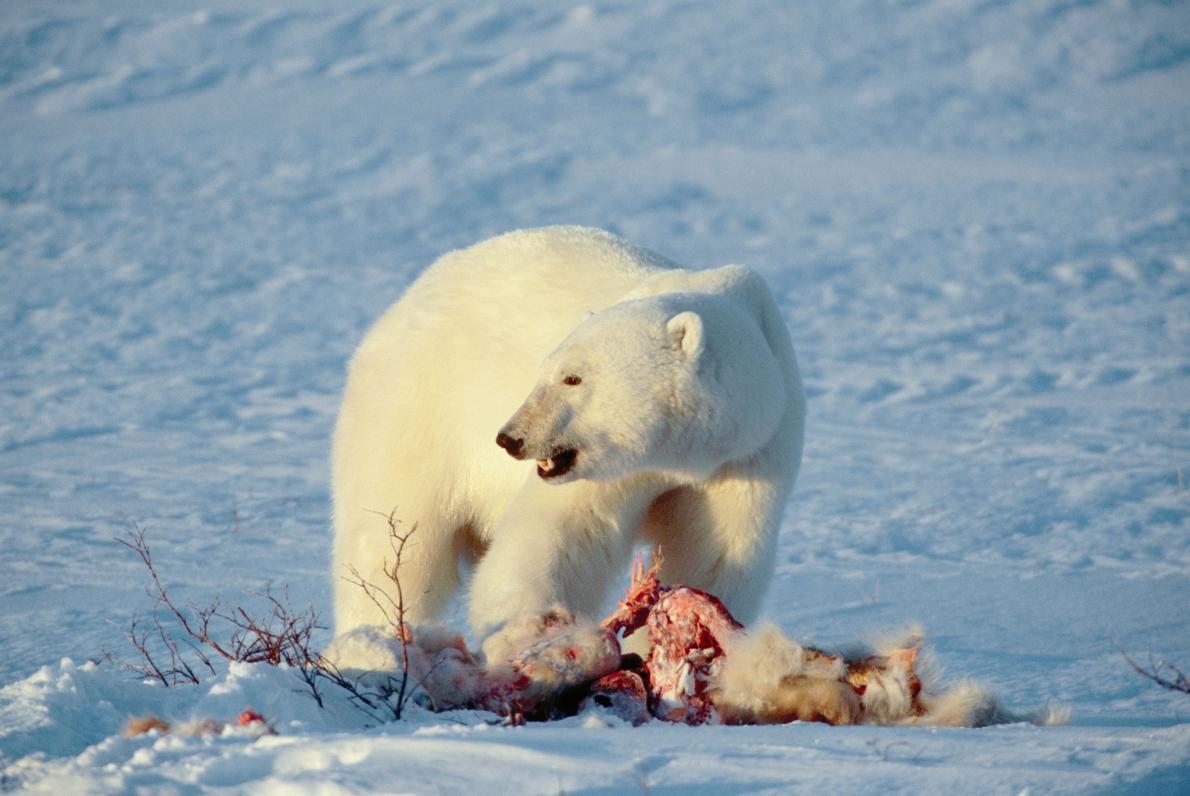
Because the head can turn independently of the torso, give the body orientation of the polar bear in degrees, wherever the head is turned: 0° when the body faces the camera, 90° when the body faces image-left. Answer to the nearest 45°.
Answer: approximately 315°
